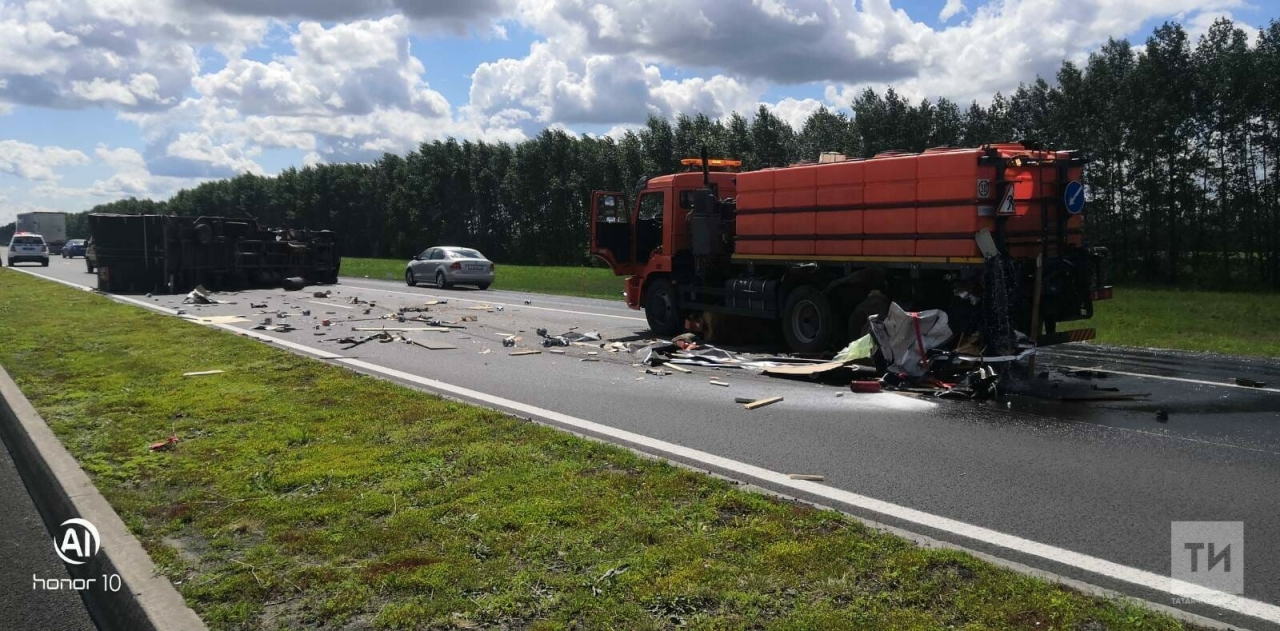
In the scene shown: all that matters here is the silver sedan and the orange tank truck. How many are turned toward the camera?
0

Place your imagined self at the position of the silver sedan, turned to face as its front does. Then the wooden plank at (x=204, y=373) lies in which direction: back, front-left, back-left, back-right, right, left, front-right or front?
back-left

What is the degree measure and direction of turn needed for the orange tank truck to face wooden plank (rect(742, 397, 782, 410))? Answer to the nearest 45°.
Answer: approximately 90° to its left

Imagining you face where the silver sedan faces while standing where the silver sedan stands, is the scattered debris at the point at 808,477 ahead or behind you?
behind

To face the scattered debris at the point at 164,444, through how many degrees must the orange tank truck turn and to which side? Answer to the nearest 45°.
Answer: approximately 90° to its left

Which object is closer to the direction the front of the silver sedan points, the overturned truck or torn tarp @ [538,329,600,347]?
the overturned truck

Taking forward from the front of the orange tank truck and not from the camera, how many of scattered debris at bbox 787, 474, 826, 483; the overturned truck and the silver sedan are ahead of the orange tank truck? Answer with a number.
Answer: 2

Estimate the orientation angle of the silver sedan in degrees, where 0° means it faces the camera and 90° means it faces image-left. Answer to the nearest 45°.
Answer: approximately 135°

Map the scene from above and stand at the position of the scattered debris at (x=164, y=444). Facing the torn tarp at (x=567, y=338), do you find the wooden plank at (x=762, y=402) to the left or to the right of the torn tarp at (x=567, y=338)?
right

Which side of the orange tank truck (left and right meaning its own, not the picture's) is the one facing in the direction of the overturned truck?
front
